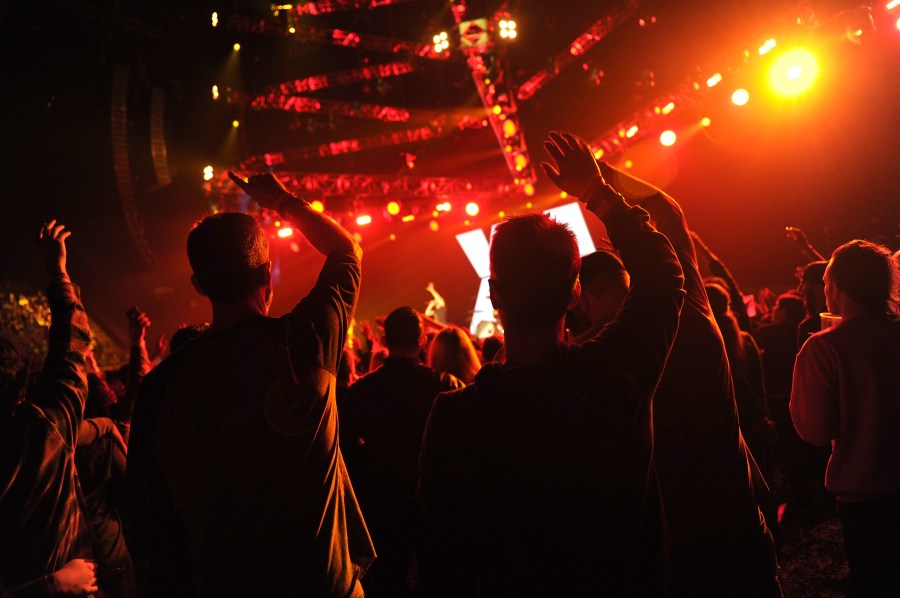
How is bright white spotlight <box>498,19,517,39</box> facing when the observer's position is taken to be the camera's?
facing the viewer

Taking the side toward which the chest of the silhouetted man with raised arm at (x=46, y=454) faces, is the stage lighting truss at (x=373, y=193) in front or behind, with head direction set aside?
in front

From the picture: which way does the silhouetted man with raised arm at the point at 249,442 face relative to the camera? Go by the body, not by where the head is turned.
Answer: away from the camera

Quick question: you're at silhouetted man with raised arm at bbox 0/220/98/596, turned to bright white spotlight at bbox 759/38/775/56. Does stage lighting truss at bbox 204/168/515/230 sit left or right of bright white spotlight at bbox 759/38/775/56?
left

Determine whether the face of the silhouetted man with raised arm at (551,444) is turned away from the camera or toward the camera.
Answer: away from the camera

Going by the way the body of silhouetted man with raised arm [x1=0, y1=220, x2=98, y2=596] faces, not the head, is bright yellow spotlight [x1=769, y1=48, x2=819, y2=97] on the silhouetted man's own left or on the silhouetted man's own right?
on the silhouetted man's own right

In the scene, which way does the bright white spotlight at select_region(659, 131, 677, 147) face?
toward the camera

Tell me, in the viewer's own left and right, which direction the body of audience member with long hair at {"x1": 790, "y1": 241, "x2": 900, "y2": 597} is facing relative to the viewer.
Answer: facing away from the viewer and to the left of the viewer

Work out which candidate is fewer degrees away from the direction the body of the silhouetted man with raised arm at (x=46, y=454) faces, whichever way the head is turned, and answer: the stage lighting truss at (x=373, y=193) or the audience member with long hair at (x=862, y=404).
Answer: the stage lighting truss

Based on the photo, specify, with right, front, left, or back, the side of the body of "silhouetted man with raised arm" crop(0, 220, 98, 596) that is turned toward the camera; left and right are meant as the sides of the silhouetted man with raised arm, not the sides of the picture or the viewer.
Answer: back

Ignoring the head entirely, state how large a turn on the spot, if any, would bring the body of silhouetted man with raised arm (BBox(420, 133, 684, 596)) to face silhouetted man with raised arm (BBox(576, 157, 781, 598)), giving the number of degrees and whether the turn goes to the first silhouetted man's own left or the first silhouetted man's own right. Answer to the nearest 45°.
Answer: approximately 45° to the first silhouetted man's own right

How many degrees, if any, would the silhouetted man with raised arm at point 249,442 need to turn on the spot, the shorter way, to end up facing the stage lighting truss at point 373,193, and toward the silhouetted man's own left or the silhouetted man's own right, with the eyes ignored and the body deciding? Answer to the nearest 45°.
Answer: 0° — they already face it

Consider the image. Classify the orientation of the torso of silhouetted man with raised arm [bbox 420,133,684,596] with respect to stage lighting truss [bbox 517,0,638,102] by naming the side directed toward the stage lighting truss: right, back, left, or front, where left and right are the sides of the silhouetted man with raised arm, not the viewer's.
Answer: front

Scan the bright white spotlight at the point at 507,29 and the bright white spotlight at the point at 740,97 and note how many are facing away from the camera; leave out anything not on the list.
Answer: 0
